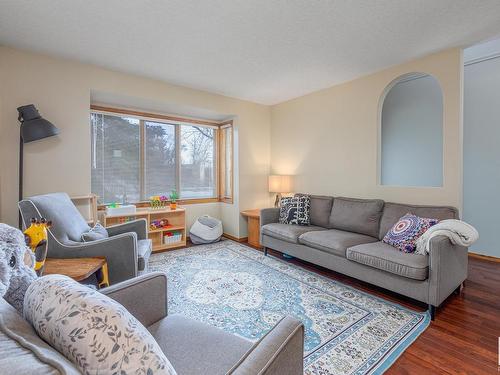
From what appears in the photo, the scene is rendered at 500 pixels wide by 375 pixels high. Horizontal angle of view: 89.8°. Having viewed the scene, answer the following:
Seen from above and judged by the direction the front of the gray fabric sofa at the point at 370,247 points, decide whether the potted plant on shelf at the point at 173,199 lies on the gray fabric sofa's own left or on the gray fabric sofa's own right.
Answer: on the gray fabric sofa's own right

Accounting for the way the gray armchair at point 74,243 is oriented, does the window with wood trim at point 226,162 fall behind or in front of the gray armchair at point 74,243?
in front

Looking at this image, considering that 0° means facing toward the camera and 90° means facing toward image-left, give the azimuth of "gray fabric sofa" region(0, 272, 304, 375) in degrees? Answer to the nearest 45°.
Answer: approximately 225°

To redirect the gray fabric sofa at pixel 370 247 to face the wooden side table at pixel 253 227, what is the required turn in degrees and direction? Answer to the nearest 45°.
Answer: approximately 90° to its right

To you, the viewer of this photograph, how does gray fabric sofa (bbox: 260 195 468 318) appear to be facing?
facing the viewer and to the left of the viewer

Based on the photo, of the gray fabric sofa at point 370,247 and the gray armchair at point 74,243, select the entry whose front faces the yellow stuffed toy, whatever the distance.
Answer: the gray fabric sofa

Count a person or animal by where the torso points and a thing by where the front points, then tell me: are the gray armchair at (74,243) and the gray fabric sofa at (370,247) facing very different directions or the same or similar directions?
very different directions

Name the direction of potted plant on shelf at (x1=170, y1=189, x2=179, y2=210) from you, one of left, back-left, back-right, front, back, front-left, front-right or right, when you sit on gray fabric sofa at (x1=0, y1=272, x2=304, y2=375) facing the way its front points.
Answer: front-left

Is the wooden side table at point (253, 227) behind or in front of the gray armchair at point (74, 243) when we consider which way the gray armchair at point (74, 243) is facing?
in front

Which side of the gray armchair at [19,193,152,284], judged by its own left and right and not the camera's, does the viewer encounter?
right

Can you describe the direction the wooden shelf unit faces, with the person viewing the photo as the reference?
facing the viewer and to the right of the viewer

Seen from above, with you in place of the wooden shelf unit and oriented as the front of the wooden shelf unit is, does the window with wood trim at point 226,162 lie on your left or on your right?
on your left

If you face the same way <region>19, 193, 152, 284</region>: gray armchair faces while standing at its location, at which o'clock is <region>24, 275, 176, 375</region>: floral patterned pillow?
The floral patterned pillow is roughly at 3 o'clock from the gray armchair.

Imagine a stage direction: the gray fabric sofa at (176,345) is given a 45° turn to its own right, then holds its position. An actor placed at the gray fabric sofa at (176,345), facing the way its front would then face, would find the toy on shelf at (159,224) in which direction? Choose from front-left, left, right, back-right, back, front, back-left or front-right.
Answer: left

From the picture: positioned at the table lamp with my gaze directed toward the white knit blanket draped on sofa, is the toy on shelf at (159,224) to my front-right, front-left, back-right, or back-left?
back-right
